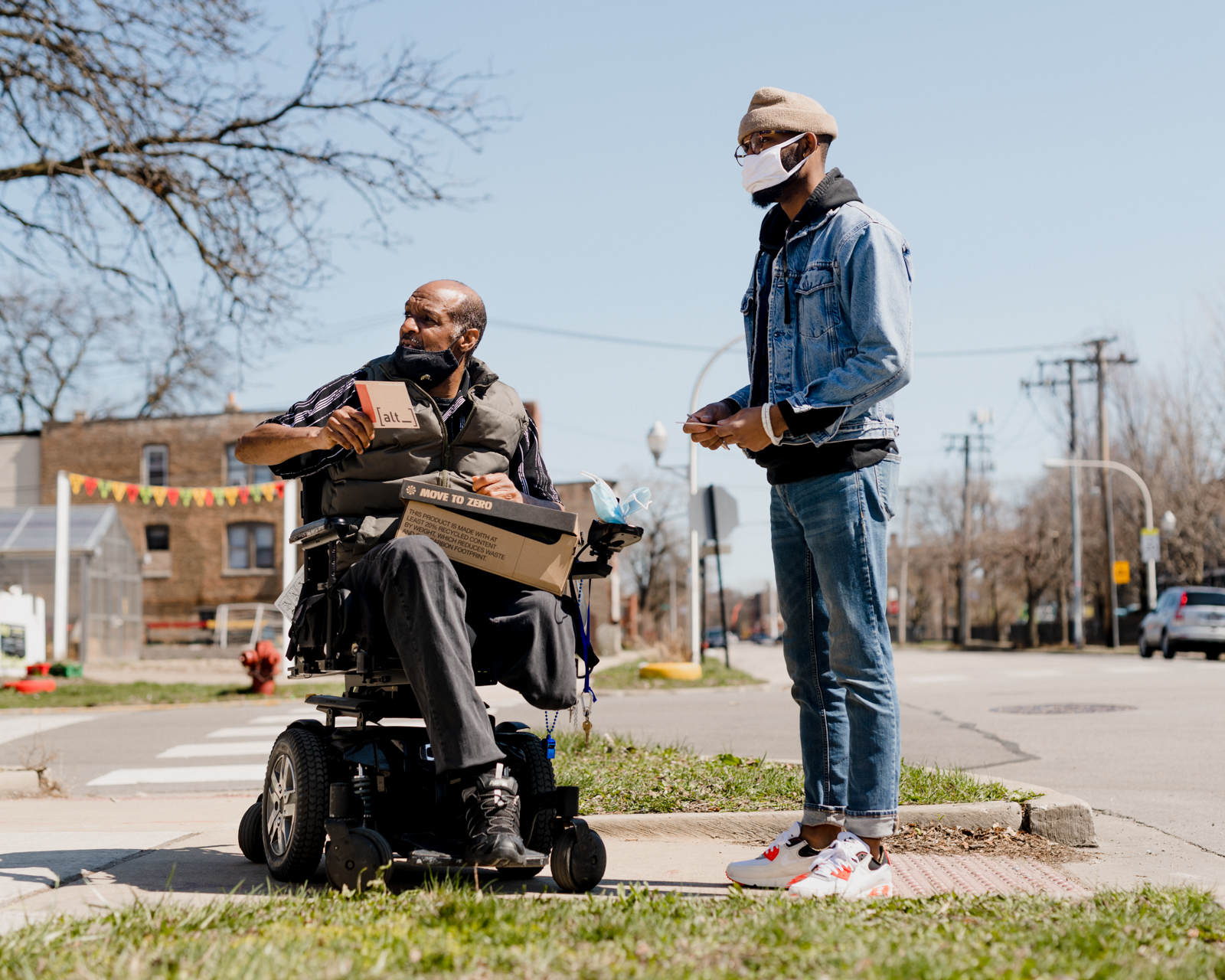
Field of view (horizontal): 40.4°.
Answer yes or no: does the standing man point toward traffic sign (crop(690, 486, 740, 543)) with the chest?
no

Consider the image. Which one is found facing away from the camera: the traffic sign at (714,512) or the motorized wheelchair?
the traffic sign

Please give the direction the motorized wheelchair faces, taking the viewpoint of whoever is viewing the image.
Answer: facing the viewer and to the right of the viewer

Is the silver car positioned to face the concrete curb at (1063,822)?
no

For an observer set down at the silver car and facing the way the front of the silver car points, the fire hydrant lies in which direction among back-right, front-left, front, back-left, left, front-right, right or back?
left

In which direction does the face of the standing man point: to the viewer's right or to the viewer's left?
to the viewer's left

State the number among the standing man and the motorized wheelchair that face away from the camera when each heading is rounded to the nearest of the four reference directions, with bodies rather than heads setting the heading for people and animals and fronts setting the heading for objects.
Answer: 0

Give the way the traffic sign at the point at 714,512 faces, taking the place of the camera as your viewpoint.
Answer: facing away from the viewer

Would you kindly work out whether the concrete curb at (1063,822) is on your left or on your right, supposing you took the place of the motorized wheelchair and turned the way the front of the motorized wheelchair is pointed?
on your left

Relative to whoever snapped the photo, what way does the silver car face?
facing away from the viewer and to the left of the viewer

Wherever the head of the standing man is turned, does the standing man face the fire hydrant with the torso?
no

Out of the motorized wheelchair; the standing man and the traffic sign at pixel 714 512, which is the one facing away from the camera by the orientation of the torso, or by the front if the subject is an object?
the traffic sign

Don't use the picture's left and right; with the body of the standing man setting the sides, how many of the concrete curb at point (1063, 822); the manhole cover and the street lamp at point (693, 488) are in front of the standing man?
0

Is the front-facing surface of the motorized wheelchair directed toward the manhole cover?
no

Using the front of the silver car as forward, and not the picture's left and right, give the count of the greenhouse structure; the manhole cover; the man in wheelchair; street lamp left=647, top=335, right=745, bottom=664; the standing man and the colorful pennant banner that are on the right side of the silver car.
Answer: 0

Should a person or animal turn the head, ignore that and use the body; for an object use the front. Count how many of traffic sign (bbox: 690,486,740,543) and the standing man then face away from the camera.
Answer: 1
